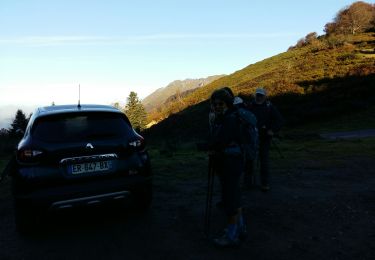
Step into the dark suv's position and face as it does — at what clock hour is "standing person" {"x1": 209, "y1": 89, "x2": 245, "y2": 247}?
The standing person is roughly at 4 o'clock from the dark suv.

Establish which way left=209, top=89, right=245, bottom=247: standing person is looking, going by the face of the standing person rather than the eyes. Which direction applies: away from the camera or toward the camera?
toward the camera

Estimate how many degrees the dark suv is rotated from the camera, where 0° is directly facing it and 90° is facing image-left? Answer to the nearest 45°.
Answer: approximately 180°
